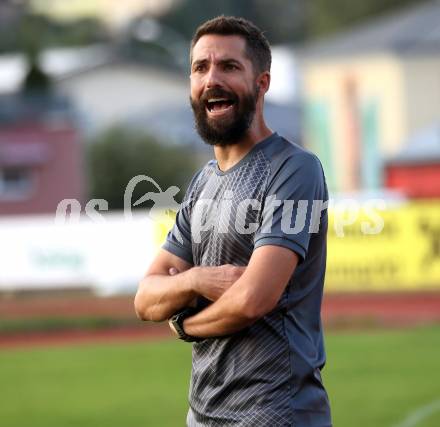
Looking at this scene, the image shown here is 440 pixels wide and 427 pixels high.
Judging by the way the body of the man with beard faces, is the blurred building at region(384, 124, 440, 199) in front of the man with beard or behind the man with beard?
behind

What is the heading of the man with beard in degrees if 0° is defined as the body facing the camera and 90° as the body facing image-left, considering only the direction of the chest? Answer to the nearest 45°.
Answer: approximately 45°
